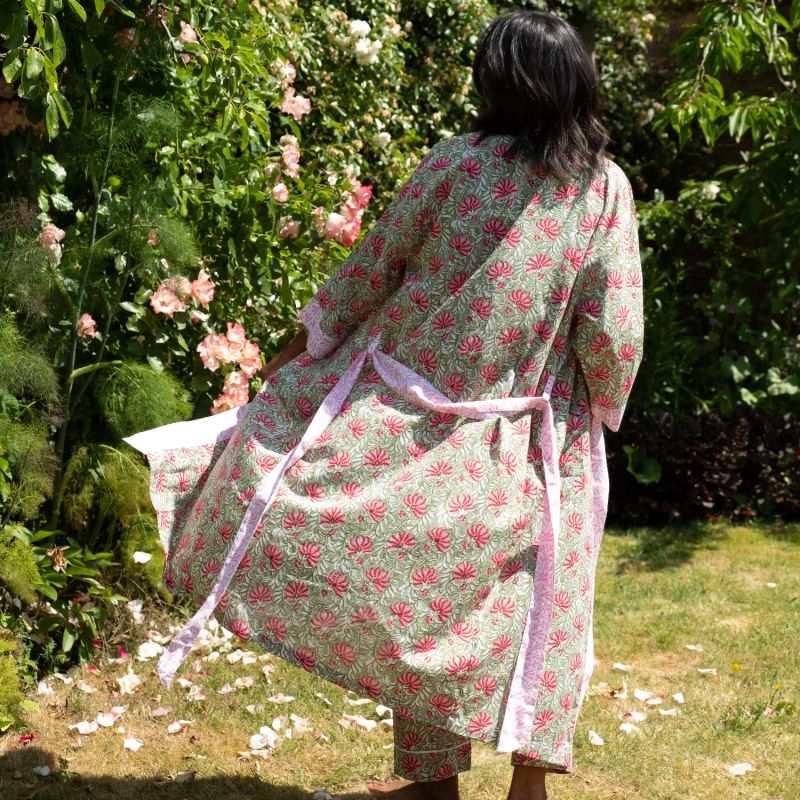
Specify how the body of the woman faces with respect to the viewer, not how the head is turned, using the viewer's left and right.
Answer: facing away from the viewer

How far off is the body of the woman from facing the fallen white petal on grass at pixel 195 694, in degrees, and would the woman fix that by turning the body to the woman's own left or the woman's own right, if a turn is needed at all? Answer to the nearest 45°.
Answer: approximately 45° to the woman's own left

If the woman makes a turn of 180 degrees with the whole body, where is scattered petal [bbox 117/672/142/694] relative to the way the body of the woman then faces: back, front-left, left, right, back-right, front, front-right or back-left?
back-right

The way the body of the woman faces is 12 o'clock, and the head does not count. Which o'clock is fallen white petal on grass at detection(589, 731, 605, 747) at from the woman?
The fallen white petal on grass is roughly at 1 o'clock from the woman.

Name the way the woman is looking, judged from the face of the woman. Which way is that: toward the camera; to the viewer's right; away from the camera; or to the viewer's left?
away from the camera

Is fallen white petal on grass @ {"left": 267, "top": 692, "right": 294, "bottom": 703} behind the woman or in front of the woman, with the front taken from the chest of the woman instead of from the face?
in front

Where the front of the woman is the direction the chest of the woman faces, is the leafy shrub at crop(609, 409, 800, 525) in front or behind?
in front

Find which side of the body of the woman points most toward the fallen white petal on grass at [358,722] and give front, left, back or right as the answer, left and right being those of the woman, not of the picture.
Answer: front

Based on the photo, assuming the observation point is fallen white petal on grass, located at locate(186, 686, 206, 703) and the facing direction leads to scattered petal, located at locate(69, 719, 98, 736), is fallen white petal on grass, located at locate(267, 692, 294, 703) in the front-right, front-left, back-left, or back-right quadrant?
back-left

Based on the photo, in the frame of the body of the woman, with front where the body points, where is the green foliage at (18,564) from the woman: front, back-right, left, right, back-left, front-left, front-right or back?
front-left
